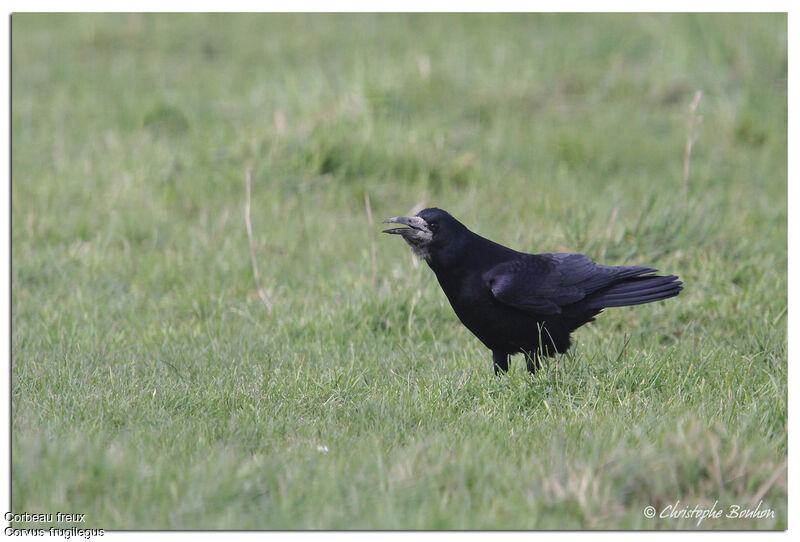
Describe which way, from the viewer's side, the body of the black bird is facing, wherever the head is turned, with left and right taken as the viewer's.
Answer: facing to the left of the viewer
